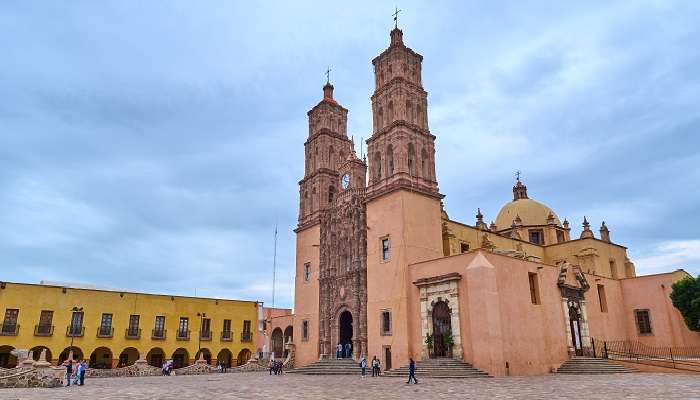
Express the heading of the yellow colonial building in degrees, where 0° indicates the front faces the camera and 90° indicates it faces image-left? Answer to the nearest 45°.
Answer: approximately 315°

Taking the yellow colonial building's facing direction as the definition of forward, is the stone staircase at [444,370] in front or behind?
in front

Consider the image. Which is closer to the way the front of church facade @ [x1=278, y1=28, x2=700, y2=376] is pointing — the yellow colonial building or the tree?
the yellow colonial building

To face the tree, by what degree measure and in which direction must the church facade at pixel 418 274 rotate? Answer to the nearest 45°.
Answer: approximately 135° to its left

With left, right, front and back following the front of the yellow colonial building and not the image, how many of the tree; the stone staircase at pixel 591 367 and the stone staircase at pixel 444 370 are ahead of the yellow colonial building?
3

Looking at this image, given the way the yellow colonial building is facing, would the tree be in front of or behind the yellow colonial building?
in front

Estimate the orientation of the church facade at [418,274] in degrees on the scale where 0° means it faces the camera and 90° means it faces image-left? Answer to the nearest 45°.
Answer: approximately 45°
